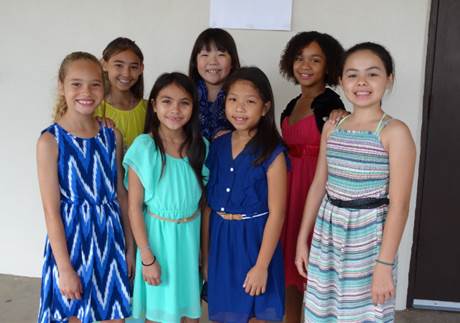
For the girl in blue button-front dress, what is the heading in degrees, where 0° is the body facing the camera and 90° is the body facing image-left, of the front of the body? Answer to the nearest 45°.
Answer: approximately 45°

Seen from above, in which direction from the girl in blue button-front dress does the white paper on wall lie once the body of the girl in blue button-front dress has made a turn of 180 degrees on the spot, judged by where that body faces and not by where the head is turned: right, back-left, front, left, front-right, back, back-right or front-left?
front-left

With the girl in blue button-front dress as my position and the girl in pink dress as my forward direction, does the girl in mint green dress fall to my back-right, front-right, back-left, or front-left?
back-left
